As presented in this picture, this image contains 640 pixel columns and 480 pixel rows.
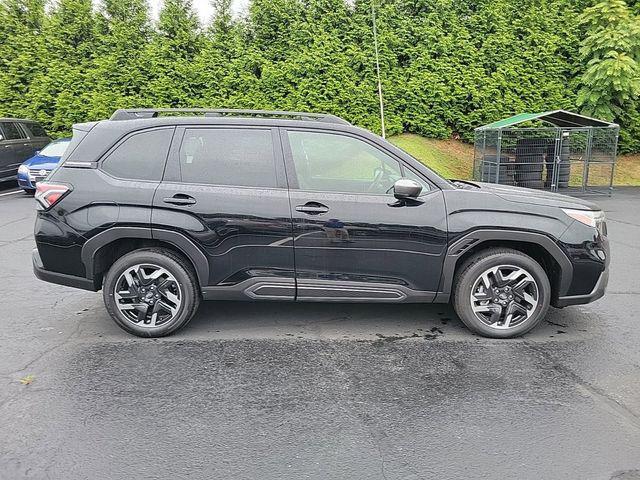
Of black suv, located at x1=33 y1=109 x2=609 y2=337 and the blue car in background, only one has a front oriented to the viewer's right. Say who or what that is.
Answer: the black suv

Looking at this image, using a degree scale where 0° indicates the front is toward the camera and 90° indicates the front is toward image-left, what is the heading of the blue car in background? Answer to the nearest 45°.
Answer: approximately 45°

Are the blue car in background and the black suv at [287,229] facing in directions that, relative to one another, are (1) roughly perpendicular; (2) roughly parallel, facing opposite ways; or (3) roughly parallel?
roughly perpendicular

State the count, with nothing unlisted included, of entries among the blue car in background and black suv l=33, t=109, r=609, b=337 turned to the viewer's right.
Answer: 1

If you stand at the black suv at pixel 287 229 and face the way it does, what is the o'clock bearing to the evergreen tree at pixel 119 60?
The evergreen tree is roughly at 8 o'clock from the black suv.

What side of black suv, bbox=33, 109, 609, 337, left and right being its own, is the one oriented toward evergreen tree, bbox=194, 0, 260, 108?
left

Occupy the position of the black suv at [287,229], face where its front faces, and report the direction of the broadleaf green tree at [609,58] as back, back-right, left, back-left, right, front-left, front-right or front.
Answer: front-left

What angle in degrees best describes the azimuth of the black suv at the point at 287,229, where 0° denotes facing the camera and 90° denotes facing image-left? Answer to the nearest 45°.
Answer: approximately 270°

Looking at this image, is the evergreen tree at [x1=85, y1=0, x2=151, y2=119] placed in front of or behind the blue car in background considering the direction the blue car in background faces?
behind

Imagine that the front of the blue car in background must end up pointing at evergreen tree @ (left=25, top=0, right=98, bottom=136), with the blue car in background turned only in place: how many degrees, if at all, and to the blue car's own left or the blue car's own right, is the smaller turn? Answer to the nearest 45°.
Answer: approximately 135° to the blue car's own right

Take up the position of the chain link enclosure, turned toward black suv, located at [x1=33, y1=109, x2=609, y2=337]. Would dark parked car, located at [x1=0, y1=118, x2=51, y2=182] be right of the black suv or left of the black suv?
right

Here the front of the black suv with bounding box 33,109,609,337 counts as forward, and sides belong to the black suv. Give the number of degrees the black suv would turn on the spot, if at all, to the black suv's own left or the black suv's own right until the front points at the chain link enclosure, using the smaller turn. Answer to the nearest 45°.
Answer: approximately 45° to the black suv's own left
